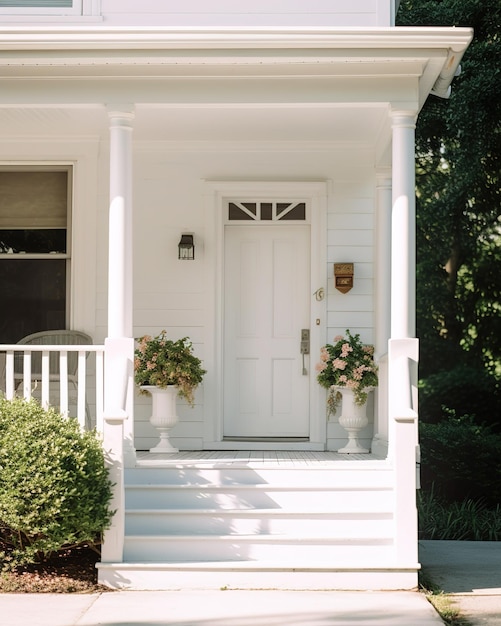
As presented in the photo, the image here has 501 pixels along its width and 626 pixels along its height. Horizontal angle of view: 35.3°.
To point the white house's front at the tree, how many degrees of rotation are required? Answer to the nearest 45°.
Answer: approximately 135° to its left

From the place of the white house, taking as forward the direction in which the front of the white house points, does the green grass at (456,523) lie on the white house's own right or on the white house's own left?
on the white house's own left

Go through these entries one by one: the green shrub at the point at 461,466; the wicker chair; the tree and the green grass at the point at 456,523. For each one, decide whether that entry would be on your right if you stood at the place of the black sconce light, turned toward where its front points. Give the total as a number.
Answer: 1

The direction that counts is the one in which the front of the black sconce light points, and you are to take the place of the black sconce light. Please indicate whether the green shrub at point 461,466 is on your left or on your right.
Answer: on your left

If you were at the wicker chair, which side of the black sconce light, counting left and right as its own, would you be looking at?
right

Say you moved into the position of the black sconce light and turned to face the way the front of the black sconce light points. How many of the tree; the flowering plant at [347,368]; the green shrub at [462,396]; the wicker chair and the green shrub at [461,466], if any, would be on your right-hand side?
1

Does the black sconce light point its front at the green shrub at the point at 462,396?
no

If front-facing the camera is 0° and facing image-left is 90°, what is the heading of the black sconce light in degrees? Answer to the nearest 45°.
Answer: approximately 0°

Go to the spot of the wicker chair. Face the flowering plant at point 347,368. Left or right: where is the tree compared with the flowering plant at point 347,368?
left

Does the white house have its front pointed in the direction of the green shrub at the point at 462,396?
no

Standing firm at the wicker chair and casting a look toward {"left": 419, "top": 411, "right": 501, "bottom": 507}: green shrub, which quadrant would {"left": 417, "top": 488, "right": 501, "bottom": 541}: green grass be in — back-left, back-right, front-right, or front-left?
front-right

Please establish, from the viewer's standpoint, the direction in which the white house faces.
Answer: facing the viewer

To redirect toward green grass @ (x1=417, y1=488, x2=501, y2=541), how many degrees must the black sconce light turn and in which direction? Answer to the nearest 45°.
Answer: approximately 90° to its left

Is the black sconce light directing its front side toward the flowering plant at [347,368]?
no
